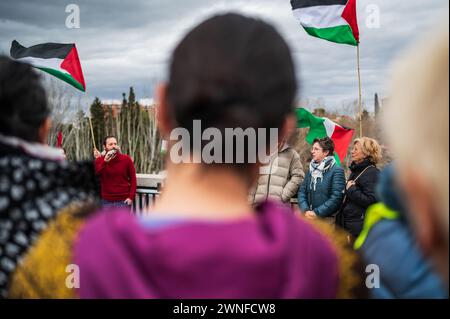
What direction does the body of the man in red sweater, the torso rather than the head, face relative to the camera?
toward the camera

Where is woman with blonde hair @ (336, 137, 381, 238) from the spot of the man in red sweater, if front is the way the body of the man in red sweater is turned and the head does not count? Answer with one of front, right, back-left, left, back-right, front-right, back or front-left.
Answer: front-left

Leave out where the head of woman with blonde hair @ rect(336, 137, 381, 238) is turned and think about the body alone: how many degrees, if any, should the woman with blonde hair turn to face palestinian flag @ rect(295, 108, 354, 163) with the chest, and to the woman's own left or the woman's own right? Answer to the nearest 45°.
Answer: approximately 90° to the woman's own right

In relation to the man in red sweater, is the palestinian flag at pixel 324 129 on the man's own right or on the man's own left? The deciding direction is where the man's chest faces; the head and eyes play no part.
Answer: on the man's own left

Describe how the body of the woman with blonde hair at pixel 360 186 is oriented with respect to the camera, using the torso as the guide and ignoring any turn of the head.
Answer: to the viewer's left

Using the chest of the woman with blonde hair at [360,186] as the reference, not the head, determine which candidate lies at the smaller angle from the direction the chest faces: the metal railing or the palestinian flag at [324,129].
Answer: the metal railing

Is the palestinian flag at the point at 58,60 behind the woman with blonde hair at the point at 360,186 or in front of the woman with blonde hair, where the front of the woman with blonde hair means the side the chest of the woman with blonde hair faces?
in front

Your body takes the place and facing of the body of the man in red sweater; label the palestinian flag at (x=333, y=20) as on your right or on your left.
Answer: on your left

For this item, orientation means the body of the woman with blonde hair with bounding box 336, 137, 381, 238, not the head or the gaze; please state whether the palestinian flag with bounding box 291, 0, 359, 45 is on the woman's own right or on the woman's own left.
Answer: on the woman's own right
